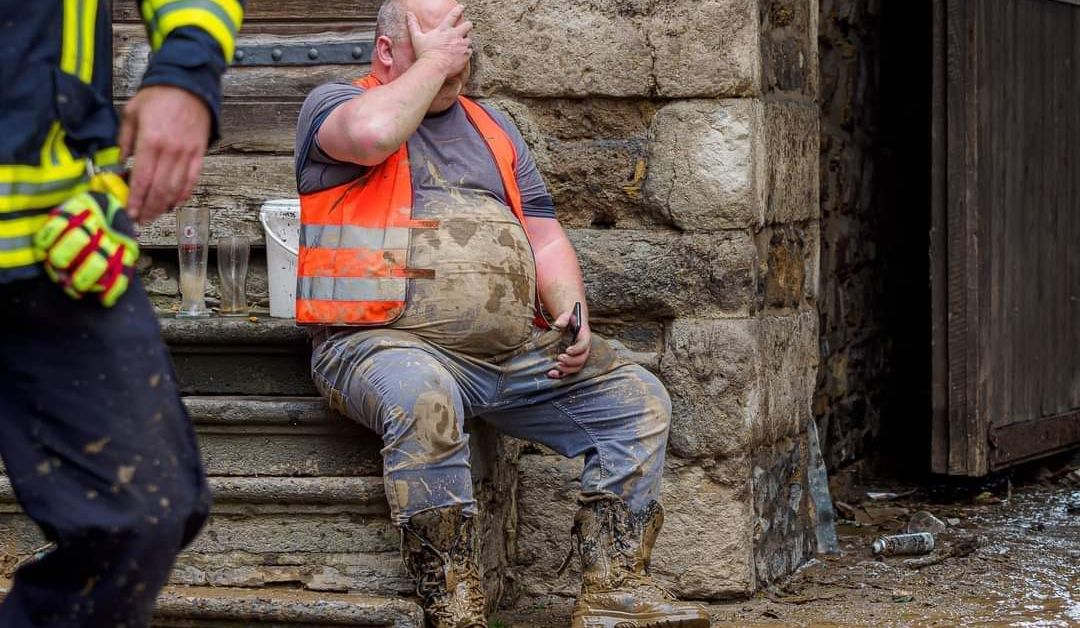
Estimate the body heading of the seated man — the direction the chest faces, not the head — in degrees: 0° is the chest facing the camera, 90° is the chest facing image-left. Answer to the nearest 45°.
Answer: approximately 315°

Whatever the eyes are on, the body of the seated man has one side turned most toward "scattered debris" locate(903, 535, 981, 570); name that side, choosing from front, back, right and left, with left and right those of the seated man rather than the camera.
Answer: left

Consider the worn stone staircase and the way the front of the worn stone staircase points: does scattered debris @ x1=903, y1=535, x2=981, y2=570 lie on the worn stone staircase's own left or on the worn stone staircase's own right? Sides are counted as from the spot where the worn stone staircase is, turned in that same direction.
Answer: on the worn stone staircase's own left

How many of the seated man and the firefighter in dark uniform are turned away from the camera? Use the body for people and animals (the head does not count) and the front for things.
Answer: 0

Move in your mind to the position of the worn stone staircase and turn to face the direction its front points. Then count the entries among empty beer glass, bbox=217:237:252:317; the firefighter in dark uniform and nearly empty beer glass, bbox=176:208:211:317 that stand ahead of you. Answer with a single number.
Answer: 1
